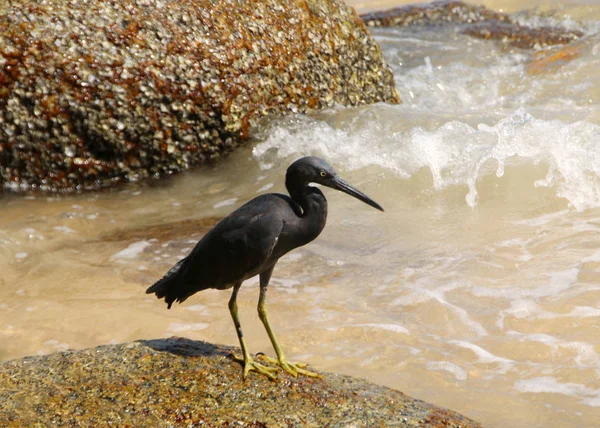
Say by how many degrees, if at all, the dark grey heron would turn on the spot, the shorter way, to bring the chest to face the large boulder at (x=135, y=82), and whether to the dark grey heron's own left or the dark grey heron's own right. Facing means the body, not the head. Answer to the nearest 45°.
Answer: approximately 90° to the dark grey heron's own left

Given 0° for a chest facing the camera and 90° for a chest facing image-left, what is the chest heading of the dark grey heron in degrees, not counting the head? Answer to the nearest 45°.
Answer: approximately 270°

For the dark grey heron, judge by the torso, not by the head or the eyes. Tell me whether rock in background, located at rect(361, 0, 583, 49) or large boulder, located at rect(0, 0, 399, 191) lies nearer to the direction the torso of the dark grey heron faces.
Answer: the rock in background

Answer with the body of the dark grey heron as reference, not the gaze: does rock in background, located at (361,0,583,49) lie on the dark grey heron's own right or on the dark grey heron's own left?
on the dark grey heron's own left
